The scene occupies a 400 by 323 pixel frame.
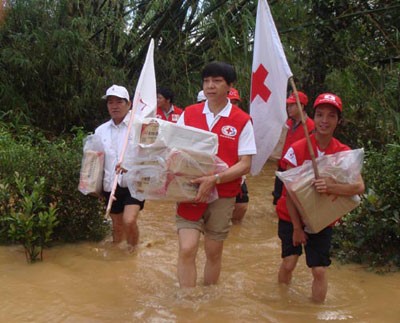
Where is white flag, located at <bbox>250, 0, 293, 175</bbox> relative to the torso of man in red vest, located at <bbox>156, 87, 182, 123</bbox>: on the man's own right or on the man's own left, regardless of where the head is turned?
on the man's own left

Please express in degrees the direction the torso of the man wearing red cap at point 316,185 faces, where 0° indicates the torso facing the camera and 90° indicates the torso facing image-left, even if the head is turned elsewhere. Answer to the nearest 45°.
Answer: approximately 0°

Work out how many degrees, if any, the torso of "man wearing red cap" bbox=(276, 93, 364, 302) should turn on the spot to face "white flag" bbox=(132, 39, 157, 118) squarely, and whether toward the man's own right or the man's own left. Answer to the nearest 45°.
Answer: approximately 135° to the man's own right

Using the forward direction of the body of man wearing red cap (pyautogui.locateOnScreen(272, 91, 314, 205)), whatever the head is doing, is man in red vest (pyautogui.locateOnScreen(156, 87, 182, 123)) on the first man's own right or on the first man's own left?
on the first man's own right

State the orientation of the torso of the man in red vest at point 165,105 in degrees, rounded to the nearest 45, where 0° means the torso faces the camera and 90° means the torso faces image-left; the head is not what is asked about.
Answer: approximately 45°

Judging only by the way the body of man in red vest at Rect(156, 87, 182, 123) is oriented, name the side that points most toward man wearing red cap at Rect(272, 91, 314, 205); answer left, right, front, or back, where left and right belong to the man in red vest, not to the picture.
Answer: left
